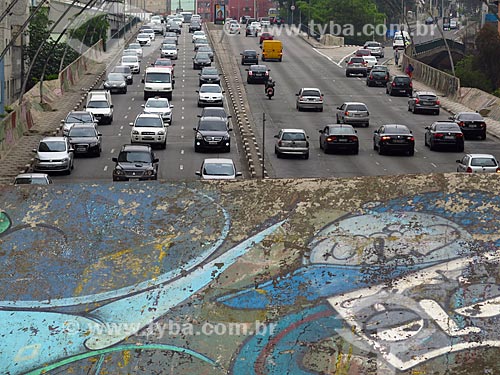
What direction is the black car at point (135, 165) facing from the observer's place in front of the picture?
facing the viewer

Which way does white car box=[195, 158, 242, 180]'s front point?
toward the camera

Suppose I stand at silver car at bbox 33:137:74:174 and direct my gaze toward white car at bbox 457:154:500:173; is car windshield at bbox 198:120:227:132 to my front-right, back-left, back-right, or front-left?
front-left

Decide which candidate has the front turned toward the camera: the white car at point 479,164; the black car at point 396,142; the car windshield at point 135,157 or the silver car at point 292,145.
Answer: the car windshield

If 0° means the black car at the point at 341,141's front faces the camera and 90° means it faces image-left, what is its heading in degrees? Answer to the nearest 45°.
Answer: approximately 180°

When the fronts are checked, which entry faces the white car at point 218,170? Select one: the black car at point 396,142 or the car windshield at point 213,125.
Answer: the car windshield

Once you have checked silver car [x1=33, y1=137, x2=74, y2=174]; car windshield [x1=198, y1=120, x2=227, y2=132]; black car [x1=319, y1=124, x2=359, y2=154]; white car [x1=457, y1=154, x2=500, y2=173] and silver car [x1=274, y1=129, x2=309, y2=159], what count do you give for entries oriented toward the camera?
2

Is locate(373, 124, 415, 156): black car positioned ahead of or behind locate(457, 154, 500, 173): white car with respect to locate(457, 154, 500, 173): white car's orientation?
ahead

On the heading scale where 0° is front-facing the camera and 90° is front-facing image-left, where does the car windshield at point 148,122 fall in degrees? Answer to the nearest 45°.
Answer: approximately 0°

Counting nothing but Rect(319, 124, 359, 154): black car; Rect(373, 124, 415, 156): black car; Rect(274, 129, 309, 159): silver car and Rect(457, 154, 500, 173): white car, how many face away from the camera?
4

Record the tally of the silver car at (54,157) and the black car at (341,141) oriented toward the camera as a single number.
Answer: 1

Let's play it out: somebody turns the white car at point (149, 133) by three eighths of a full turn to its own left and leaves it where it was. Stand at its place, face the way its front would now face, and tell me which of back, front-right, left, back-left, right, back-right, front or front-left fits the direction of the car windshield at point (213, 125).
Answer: front-right

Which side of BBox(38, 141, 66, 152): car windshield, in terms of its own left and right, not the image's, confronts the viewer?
front

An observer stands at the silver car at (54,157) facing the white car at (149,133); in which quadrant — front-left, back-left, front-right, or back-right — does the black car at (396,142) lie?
front-right

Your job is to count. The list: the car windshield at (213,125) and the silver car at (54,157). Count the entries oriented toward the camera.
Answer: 2

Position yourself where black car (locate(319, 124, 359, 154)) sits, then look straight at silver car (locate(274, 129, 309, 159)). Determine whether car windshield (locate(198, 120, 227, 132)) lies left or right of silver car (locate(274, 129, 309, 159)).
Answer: right

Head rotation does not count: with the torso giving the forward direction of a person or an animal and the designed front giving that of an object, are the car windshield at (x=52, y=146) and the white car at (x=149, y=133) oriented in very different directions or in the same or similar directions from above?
same or similar directions

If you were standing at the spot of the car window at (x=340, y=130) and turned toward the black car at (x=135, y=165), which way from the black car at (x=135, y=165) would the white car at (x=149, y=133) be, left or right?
right
